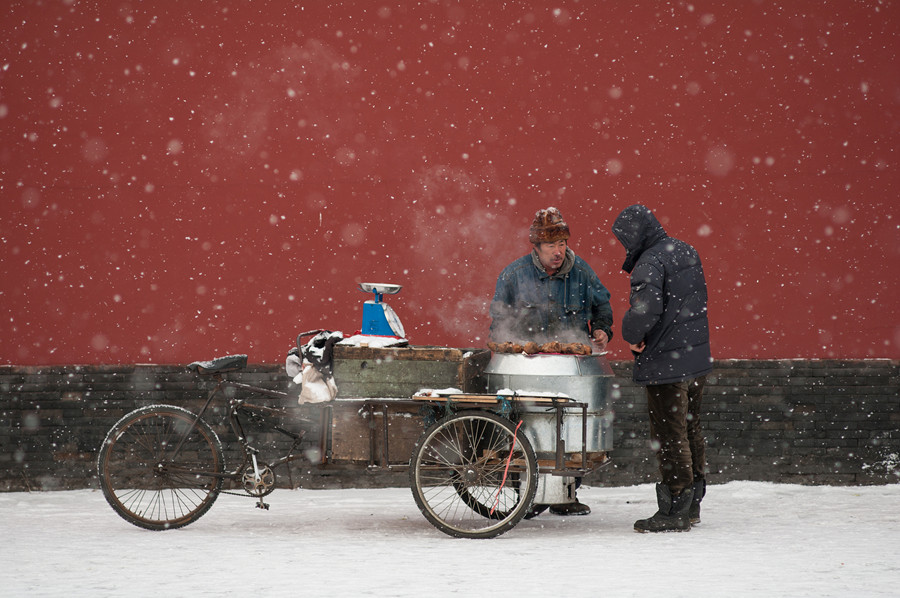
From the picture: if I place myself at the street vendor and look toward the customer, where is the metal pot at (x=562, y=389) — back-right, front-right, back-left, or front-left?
front-right

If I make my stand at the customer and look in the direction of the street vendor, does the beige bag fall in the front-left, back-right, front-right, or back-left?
front-left

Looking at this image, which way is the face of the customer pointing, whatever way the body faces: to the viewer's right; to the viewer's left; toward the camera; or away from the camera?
to the viewer's left

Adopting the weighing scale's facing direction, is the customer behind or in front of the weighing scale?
in front

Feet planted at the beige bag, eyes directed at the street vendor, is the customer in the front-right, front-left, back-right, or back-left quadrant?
front-right

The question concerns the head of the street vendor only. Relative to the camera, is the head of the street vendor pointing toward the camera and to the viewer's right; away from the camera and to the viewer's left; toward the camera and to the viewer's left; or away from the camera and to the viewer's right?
toward the camera and to the viewer's right
